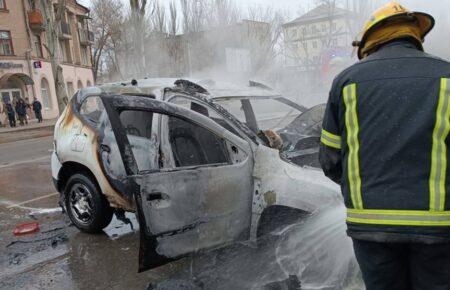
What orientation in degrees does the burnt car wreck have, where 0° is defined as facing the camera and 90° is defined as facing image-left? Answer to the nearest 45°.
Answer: approximately 315°

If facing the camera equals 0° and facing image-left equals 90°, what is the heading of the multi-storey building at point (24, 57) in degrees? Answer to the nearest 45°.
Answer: approximately 315°

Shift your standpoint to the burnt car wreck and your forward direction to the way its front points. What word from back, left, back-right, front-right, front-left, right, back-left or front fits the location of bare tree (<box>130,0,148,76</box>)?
back-left

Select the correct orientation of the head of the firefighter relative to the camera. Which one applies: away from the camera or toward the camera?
away from the camera

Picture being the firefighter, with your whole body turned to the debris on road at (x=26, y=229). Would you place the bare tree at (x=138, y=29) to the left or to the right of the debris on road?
right

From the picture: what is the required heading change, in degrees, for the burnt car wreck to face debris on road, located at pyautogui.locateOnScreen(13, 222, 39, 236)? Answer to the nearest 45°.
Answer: approximately 180°

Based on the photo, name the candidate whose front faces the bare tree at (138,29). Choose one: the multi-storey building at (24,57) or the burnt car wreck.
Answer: the multi-storey building

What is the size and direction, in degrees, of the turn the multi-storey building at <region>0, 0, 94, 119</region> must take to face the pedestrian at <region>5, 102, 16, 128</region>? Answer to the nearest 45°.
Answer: approximately 45° to its right
